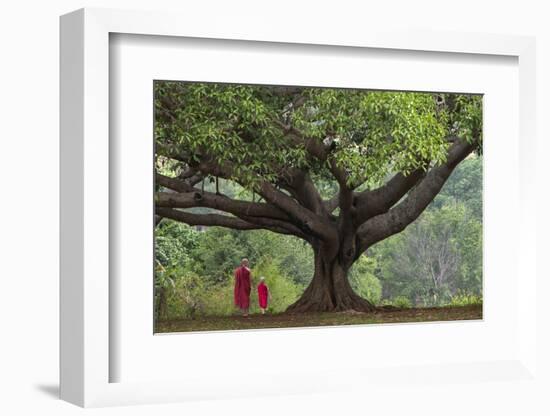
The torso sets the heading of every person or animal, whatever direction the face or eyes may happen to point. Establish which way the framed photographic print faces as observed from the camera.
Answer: facing the viewer and to the right of the viewer
